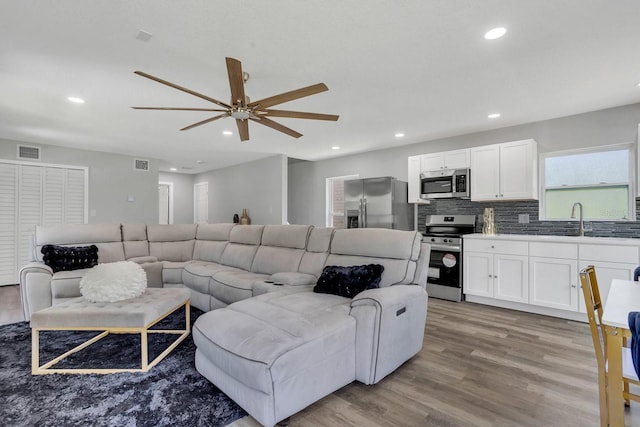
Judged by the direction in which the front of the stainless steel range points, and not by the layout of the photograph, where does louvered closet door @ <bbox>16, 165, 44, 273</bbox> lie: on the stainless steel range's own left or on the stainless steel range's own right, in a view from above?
on the stainless steel range's own right

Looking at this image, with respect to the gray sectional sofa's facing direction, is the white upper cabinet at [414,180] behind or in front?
behind

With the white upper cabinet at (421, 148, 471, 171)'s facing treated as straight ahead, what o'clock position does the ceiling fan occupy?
The ceiling fan is roughly at 1 o'clock from the white upper cabinet.

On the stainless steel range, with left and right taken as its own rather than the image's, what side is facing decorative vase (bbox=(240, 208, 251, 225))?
right

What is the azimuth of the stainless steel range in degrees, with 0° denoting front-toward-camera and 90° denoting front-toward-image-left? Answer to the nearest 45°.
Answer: approximately 0°

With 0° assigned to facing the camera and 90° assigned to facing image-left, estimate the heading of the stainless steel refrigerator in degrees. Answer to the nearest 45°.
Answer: approximately 45°

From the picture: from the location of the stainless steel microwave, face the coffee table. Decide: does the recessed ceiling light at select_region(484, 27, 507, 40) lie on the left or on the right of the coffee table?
left

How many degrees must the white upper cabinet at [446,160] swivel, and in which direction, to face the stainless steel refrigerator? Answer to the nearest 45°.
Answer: approximately 90° to its right

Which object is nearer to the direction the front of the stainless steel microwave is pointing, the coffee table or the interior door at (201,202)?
the coffee table

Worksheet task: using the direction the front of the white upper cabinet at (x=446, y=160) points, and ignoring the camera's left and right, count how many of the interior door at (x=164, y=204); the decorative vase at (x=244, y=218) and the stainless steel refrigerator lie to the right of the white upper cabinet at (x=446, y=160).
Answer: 3

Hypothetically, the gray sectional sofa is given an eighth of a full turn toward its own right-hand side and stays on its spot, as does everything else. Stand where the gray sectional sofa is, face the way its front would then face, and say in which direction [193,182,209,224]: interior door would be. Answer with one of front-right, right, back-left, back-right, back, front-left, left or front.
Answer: right

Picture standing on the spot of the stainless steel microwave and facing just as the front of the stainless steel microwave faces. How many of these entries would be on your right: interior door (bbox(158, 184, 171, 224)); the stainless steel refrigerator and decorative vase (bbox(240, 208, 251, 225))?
3
